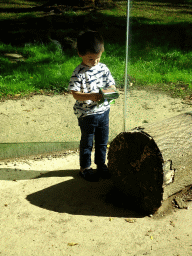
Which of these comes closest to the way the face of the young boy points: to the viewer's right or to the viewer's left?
to the viewer's right

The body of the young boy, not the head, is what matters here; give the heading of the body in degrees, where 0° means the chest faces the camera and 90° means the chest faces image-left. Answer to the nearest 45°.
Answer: approximately 315°
